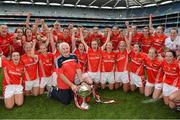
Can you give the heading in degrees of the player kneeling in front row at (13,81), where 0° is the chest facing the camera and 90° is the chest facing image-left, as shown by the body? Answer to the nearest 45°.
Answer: approximately 0°

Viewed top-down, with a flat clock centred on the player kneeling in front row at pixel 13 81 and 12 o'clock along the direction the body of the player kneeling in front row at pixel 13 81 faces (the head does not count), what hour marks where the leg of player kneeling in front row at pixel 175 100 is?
the leg of player kneeling in front row at pixel 175 100 is roughly at 10 o'clock from the player kneeling in front row at pixel 13 81.

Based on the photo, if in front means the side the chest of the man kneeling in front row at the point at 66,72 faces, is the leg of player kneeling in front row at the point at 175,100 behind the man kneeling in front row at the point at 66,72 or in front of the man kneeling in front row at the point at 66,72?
in front

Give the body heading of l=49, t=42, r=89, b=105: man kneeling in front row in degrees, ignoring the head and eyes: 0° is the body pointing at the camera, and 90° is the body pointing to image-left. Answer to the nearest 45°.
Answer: approximately 315°

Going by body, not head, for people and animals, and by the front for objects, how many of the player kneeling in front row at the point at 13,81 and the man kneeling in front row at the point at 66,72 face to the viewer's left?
0

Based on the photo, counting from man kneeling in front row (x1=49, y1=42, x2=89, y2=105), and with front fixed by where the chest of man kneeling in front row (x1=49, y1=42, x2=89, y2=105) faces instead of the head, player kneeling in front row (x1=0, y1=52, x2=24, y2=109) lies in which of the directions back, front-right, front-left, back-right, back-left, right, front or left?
back-right
